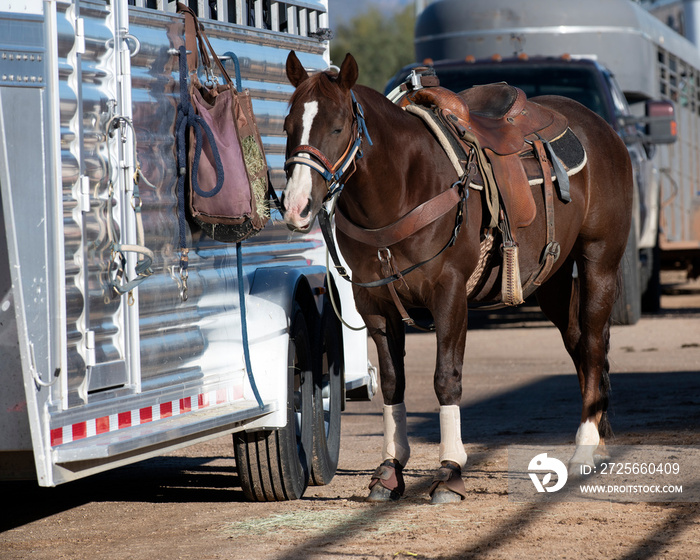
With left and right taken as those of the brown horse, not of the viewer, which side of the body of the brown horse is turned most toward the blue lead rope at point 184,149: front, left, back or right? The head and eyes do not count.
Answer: front

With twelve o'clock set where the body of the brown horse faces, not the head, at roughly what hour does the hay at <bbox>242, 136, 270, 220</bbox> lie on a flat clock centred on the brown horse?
The hay is roughly at 1 o'clock from the brown horse.

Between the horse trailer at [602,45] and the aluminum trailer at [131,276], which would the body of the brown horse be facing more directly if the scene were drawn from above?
the aluminum trailer

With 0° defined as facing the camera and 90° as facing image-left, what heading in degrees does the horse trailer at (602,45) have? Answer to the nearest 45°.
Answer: approximately 45°

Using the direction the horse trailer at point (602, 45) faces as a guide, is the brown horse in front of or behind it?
in front

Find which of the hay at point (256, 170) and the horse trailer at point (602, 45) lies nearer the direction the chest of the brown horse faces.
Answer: the hay

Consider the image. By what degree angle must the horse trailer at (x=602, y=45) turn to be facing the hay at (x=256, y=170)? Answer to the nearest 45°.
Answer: approximately 45° to its left

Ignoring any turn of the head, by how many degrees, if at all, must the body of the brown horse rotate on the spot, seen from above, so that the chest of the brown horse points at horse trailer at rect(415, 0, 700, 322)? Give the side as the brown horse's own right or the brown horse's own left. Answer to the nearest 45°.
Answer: approximately 135° to the brown horse's own right

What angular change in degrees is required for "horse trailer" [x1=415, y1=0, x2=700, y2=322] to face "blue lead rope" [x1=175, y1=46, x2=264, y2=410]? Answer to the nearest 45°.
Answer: approximately 45° to its left

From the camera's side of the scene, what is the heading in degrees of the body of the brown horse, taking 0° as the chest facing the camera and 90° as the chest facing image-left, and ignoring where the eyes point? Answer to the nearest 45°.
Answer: approximately 45°

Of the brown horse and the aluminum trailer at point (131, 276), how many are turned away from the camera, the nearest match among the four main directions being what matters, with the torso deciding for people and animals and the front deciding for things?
0

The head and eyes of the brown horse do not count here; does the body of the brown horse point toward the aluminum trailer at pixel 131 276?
yes

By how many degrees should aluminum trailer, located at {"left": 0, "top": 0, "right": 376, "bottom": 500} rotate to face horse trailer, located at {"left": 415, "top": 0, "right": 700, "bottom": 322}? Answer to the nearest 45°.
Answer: approximately 180°
